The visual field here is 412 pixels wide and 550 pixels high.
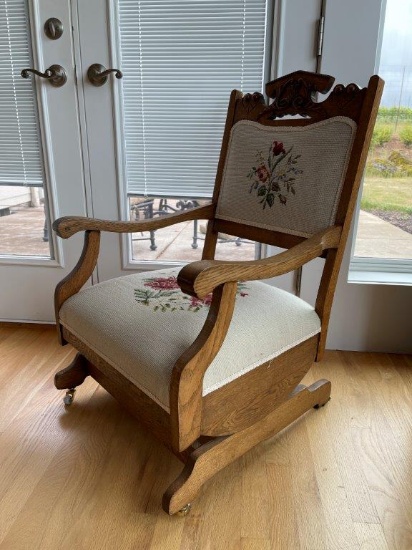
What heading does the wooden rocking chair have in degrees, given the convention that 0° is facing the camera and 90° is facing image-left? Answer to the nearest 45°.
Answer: approximately 45°

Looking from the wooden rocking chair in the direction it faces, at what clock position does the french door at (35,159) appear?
The french door is roughly at 3 o'clock from the wooden rocking chair.
